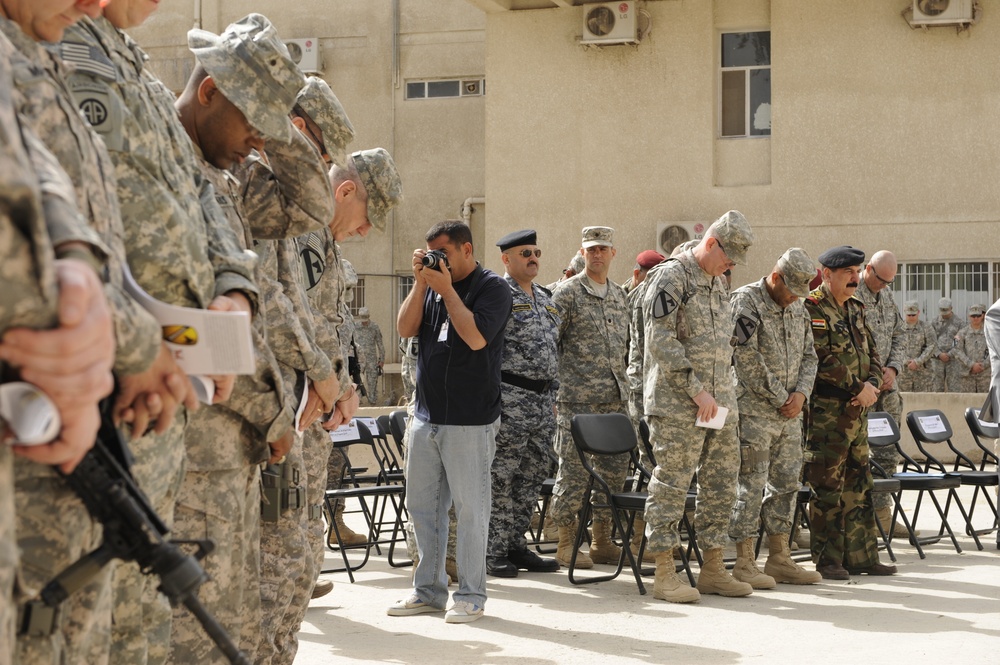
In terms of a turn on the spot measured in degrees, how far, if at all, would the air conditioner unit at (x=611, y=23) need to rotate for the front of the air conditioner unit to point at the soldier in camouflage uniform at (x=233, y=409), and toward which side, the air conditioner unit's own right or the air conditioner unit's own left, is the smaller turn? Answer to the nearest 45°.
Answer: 0° — it already faces them

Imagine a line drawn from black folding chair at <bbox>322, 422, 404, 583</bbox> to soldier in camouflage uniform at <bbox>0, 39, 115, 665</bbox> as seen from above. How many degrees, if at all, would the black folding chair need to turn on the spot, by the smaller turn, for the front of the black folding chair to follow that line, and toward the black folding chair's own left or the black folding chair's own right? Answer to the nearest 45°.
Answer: approximately 45° to the black folding chair's own right

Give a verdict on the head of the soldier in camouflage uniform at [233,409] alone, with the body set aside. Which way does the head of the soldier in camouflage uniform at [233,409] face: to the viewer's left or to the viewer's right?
to the viewer's right

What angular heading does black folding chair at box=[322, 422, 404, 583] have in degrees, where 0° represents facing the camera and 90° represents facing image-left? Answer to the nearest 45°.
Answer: approximately 315°

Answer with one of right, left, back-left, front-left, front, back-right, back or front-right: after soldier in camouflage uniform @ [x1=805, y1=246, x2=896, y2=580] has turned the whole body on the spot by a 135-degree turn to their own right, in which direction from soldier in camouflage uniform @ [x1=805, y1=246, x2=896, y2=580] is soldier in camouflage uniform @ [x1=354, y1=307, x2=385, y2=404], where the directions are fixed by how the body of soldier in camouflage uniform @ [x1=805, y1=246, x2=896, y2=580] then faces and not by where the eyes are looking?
front-right

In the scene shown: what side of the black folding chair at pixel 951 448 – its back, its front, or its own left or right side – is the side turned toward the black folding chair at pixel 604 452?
right

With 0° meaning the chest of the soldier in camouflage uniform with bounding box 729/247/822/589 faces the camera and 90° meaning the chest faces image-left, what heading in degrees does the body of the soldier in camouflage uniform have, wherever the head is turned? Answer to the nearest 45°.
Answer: approximately 315°
